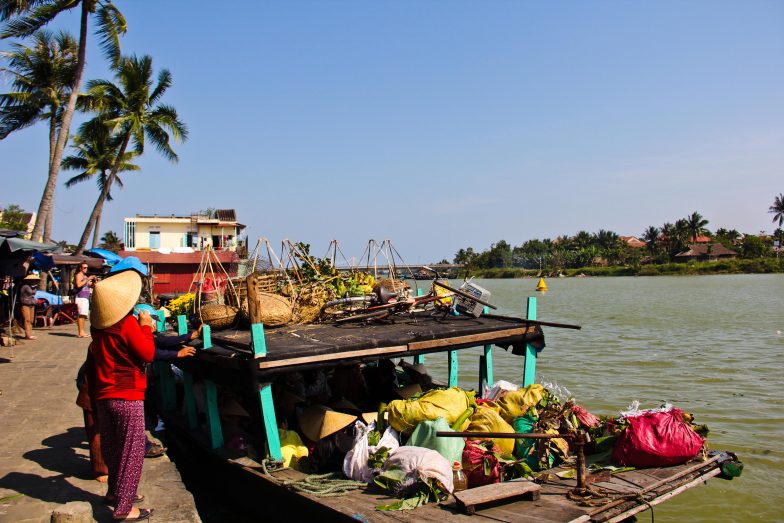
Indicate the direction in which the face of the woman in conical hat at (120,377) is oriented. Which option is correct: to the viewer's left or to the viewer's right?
to the viewer's right

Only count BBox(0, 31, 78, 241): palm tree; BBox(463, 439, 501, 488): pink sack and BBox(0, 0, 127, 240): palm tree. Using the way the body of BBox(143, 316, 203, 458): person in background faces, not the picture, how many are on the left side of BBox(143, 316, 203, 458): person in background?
2

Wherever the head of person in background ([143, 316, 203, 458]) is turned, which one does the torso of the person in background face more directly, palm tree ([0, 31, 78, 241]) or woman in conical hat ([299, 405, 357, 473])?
the woman in conical hat

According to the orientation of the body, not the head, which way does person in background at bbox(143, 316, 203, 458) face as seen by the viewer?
to the viewer's right

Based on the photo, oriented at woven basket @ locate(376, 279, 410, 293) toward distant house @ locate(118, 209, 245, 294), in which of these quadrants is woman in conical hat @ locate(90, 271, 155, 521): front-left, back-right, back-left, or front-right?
back-left

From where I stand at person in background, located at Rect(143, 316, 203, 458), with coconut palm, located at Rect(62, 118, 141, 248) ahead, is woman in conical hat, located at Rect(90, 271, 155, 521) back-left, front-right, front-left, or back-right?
back-left

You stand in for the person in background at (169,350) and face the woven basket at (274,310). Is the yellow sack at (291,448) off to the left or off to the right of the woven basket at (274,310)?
right

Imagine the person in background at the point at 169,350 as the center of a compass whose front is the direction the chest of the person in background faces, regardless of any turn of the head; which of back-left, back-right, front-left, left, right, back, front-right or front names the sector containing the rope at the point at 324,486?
front-right
